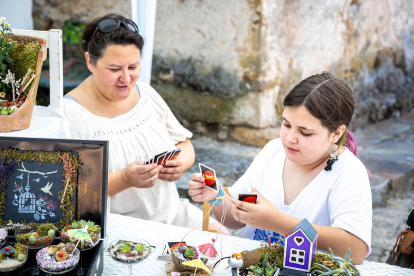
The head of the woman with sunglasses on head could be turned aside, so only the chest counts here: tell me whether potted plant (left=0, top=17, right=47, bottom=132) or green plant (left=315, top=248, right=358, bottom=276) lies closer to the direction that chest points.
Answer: the green plant

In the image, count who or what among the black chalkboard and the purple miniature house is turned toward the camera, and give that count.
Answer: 2

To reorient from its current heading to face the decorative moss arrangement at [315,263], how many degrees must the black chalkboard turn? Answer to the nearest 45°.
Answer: approximately 45° to its left

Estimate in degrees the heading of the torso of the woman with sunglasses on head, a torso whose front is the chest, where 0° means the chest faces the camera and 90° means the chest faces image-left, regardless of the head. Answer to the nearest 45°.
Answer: approximately 315°

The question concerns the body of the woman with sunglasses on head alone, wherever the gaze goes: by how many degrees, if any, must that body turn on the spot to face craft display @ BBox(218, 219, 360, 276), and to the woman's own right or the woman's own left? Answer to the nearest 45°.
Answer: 0° — they already face it

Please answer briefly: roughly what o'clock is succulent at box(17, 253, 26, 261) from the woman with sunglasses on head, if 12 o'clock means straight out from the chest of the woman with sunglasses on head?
The succulent is roughly at 2 o'clock from the woman with sunglasses on head.

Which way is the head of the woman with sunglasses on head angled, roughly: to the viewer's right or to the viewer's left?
to the viewer's right

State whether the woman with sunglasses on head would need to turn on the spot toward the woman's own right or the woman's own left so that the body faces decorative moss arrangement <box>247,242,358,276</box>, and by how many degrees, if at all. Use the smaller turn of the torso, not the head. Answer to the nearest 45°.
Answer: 0° — they already face it
